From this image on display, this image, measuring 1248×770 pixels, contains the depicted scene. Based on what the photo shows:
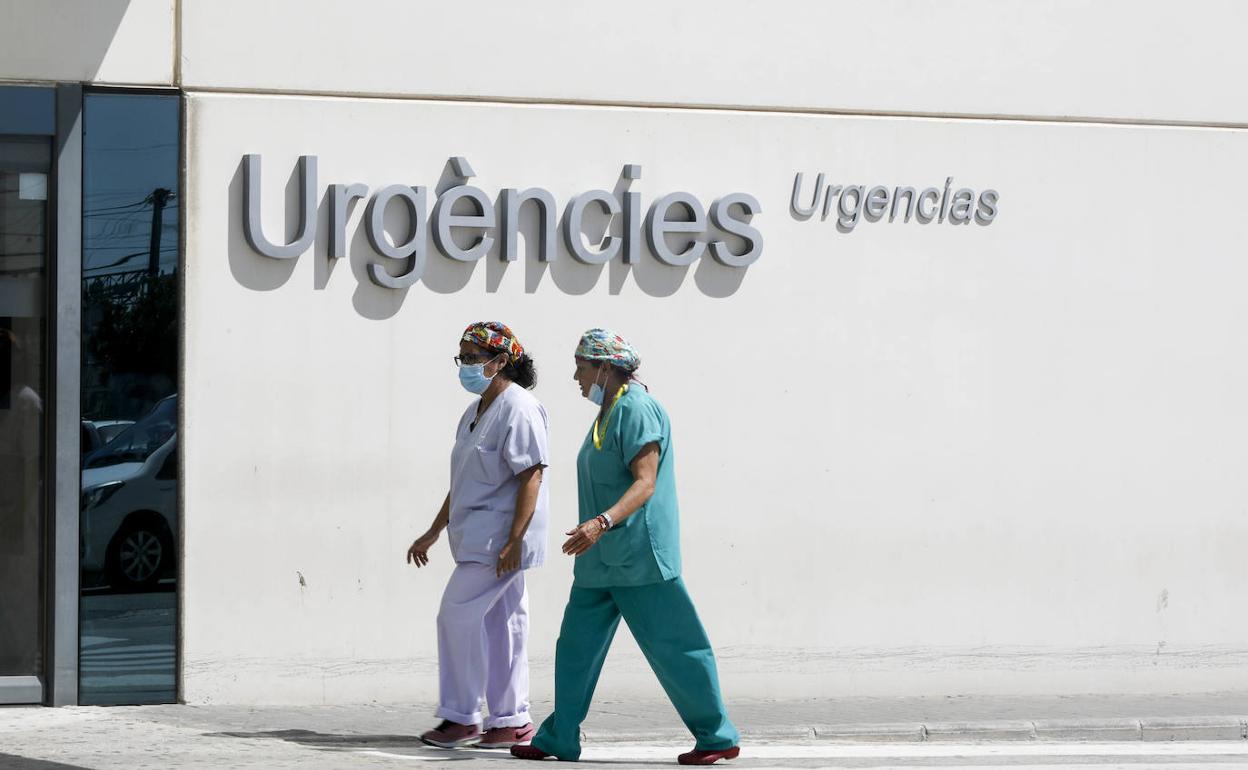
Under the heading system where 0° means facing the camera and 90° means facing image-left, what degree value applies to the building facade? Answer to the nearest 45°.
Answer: approximately 0°

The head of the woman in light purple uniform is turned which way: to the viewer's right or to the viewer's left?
to the viewer's left

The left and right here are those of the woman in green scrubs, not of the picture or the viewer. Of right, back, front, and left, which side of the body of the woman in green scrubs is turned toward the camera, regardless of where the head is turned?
left

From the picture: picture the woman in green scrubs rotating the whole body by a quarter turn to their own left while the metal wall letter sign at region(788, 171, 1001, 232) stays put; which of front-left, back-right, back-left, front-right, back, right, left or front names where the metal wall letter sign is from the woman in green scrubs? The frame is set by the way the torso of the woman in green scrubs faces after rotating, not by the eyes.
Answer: back-left

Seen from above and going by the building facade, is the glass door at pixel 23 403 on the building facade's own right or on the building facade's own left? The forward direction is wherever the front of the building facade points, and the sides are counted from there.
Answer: on the building facade's own right

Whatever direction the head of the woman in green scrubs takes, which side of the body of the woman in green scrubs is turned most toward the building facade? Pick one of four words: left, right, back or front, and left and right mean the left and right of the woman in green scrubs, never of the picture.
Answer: right

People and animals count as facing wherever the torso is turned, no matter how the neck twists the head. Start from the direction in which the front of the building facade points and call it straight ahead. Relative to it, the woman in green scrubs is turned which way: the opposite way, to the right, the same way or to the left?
to the right

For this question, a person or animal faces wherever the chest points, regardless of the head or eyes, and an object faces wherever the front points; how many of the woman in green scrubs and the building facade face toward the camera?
1

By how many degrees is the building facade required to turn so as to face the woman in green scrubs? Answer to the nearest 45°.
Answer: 0° — it already faces them

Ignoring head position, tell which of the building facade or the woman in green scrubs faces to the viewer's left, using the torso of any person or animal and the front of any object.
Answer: the woman in green scrubs

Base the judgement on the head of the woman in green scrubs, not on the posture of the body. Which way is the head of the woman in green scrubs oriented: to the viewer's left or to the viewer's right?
to the viewer's left
